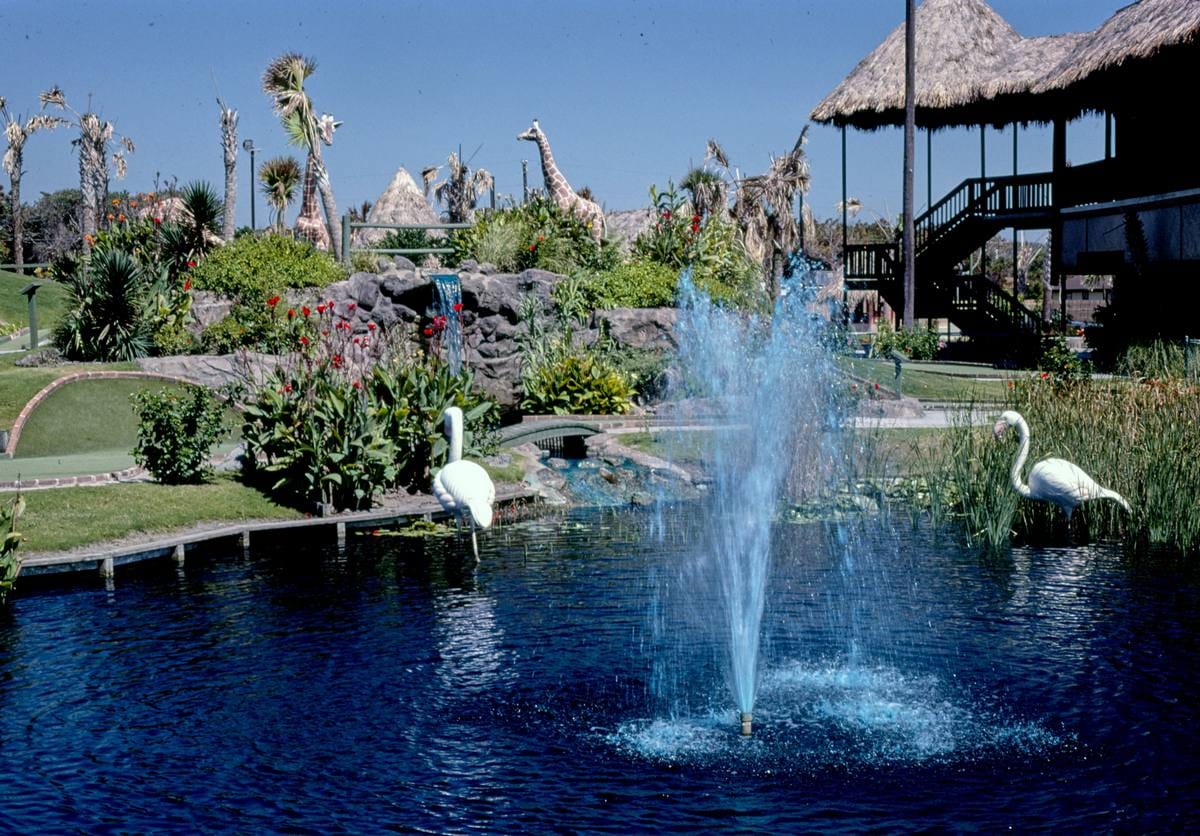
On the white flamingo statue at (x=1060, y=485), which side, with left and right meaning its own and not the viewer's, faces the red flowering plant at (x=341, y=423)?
front

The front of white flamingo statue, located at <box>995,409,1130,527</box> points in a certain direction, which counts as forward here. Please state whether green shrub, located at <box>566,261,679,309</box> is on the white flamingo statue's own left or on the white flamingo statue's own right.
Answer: on the white flamingo statue's own right

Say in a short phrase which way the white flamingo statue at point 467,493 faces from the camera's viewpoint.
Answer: facing away from the viewer and to the left of the viewer

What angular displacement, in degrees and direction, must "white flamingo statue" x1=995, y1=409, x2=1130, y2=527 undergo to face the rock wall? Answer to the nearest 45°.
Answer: approximately 45° to its right

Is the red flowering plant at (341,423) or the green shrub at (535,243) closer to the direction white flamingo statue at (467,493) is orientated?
the red flowering plant

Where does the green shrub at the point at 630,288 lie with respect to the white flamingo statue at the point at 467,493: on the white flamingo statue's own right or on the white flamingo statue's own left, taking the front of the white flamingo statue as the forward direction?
on the white flamingo statue's own right

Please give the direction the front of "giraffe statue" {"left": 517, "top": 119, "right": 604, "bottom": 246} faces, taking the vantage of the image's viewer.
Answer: facing to the left of the viewer

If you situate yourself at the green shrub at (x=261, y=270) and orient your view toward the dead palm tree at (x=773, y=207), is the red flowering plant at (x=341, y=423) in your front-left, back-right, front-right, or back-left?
back-right

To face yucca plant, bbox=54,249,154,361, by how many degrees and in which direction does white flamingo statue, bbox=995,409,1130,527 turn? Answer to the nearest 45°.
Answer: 0° — it already faces it

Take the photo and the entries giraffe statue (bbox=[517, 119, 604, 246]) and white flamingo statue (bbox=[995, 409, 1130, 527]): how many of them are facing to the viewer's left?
2

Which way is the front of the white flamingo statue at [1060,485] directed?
to the viewer's left

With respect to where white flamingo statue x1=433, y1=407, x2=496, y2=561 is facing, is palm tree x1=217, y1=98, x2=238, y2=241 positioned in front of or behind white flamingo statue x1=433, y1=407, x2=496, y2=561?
in front

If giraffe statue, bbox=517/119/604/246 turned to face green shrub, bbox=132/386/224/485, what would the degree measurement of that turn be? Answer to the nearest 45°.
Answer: approximately 90° to its left

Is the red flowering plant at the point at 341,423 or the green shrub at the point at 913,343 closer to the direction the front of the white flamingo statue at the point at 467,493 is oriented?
the red flowering plant

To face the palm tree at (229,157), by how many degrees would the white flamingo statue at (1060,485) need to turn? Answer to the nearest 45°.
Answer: approximately 45° to its right

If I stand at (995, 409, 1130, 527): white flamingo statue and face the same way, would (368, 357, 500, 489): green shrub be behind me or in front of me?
in front
